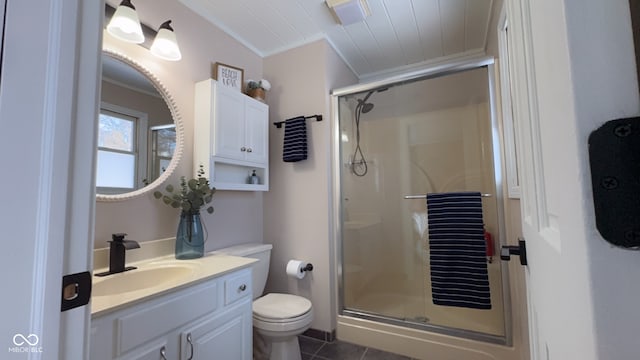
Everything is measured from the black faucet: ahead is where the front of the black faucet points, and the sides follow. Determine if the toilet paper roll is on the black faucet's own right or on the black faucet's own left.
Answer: on the black faucet's own left

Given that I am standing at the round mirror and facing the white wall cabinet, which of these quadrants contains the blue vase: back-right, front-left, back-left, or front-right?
front-right

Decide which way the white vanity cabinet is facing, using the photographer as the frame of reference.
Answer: facing the viewer and to the right of the viewer

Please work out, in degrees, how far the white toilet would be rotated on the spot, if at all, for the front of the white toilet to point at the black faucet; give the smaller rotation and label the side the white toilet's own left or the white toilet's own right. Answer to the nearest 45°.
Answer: approximately 135° to the white toilet's own right

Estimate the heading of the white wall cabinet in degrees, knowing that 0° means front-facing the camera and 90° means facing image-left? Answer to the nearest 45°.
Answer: approximately 315°

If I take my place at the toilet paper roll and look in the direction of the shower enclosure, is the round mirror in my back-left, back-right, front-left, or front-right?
back-right

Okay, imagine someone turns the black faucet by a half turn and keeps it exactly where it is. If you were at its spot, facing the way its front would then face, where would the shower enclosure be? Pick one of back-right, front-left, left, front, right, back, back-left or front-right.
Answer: back-right

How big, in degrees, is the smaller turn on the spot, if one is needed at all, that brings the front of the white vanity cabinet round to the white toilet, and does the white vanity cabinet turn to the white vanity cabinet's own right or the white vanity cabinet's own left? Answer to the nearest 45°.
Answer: approximately 90° to the white vanity cabinet's own left
